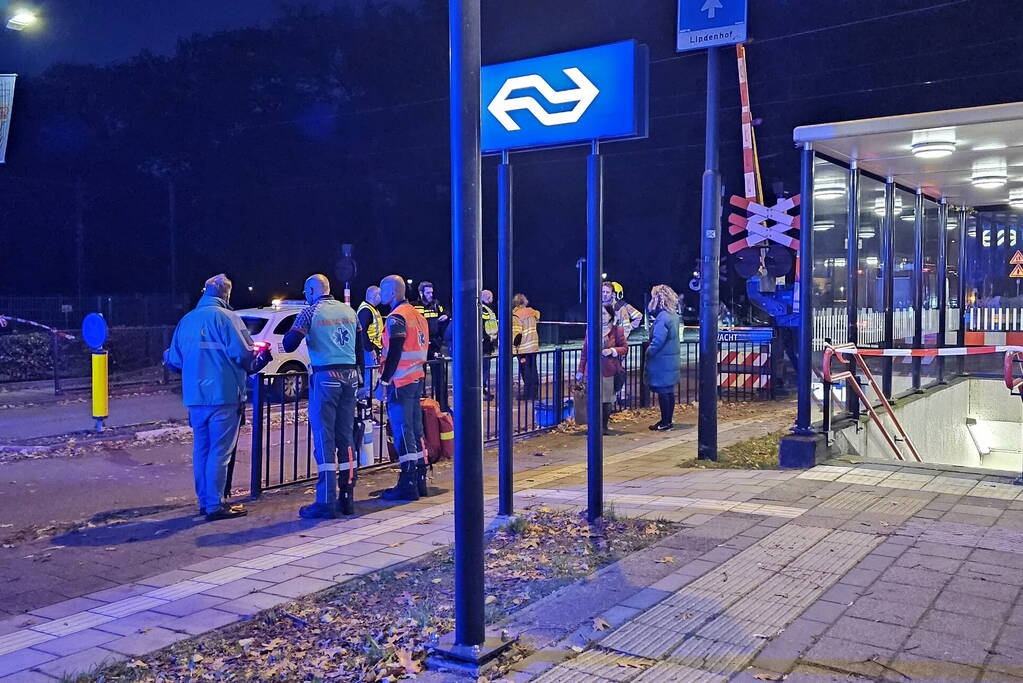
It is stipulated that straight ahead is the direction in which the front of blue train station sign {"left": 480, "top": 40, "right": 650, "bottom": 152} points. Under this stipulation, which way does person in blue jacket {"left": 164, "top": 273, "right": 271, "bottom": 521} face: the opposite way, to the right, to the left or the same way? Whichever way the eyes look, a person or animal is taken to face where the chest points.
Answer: the opposite way

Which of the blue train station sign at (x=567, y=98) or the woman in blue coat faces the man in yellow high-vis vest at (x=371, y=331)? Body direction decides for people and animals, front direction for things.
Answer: the woman in blue coat

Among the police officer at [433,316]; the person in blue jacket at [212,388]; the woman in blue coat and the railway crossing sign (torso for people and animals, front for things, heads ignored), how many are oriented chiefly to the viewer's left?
1

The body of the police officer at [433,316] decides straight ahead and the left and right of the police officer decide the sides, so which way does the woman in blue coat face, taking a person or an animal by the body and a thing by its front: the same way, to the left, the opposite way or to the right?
to the right

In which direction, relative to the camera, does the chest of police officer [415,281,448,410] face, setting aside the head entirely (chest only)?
toward the camera

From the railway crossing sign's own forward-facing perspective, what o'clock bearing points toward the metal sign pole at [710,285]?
The metal sign pole is roughly at 12 o'clock from the railway crossing sign.

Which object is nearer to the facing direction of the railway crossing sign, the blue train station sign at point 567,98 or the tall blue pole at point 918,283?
the blue train station sign

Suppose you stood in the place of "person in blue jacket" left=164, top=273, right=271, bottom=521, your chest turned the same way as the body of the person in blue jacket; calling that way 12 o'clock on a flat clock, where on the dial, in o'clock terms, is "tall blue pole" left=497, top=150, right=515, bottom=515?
The tall blue pole is roughly at 3 o'clock from the person in blue jacket.

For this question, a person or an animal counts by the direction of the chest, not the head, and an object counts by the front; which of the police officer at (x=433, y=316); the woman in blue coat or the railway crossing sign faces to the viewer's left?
the woman in blue coat

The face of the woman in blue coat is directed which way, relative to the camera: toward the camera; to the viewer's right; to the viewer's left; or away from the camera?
to the viewer's left

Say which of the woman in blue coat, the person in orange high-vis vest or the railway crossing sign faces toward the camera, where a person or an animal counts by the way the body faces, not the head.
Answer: the railway crossing sign

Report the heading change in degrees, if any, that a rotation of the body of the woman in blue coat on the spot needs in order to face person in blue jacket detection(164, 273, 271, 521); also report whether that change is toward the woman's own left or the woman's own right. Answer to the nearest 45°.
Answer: approximately 45° to the woman's own left

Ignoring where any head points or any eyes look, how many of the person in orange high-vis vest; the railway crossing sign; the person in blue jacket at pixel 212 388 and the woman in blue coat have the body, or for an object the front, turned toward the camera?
1

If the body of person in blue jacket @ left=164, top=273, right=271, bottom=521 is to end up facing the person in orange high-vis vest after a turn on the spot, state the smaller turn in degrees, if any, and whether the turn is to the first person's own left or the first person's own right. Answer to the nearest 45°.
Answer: approximately 45° to the first person's own right

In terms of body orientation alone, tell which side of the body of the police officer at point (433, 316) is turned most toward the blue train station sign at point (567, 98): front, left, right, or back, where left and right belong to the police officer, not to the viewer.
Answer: front

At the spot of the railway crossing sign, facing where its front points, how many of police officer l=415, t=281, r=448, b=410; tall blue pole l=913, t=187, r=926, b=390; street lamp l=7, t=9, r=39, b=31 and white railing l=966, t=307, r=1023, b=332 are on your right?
2

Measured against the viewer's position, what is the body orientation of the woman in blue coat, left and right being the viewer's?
facing to the left of the viewer

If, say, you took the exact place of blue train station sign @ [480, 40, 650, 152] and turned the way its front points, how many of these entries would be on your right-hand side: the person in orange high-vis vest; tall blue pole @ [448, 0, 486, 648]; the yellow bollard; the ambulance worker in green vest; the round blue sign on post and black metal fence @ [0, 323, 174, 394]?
5
